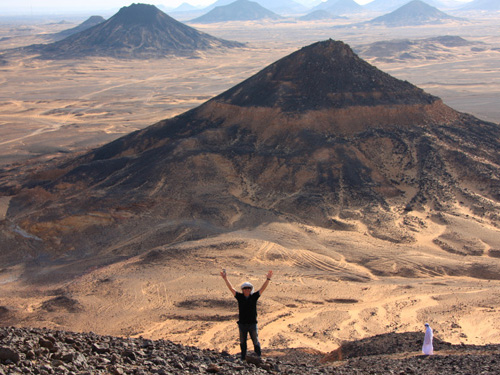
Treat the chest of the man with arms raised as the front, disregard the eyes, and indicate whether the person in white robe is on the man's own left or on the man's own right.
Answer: on the man's own left

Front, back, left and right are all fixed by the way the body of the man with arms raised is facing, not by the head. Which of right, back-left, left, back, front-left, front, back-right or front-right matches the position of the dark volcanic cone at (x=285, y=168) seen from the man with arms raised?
back

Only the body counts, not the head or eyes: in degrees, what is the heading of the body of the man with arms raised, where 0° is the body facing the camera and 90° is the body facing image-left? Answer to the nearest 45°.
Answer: approximately 0°
